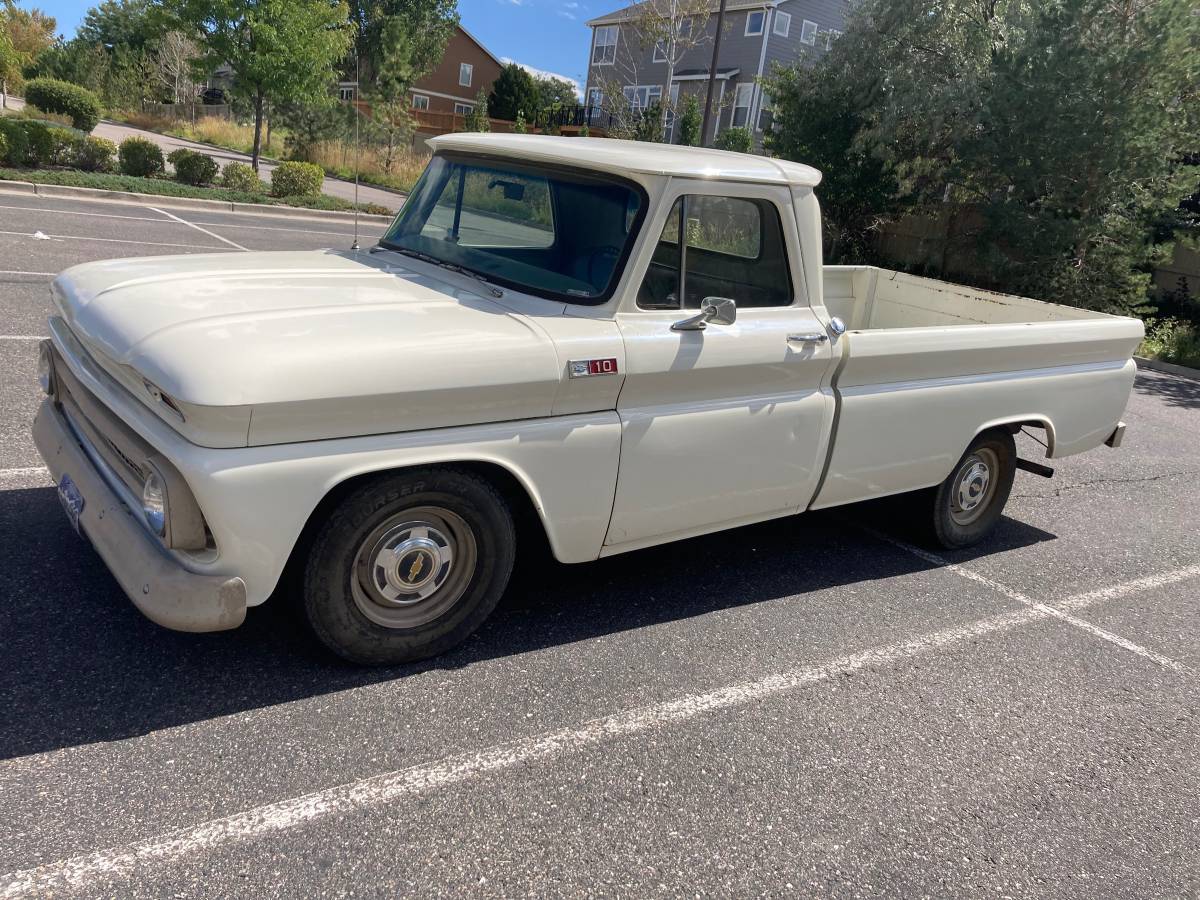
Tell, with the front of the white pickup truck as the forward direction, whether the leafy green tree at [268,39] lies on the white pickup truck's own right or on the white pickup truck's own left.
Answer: on the white pickup truck's own right

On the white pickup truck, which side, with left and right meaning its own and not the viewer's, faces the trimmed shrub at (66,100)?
right

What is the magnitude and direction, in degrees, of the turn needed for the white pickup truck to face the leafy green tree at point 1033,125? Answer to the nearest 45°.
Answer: approximately 180°

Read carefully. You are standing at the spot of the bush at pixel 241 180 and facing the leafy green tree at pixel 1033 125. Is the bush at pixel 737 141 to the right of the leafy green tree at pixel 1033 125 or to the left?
left

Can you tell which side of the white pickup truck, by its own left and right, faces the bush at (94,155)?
right

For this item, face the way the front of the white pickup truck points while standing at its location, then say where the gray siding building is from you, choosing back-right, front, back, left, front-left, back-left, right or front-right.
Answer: back-right

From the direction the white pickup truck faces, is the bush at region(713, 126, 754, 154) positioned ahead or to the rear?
to the rear

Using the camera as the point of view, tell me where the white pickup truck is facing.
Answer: facing the viewer and to the left of the viewer

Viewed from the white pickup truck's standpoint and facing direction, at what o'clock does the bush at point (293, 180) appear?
The bush is roughly at 4 o'clock from the white pickup truck.

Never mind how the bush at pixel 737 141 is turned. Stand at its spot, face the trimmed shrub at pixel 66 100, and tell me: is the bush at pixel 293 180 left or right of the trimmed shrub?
left

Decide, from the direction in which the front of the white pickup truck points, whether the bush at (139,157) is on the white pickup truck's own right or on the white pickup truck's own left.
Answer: on the white pickup truck's own right
